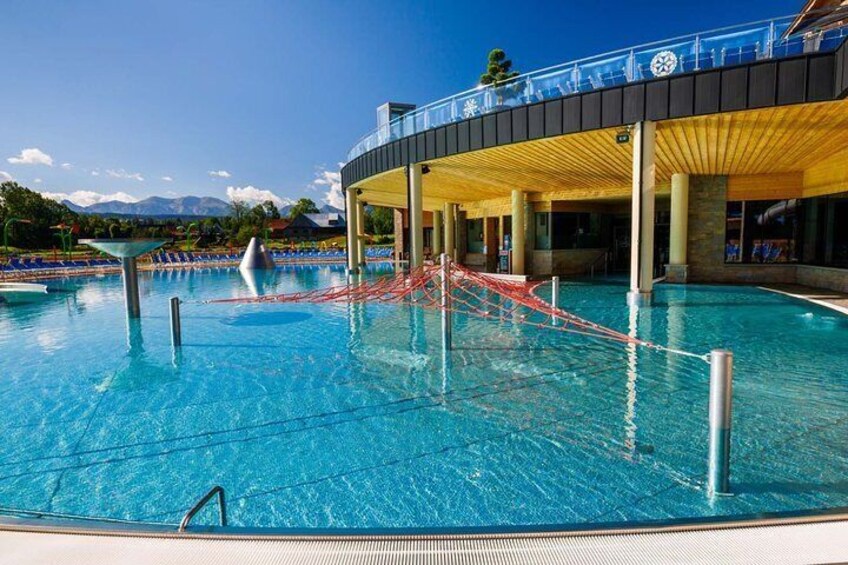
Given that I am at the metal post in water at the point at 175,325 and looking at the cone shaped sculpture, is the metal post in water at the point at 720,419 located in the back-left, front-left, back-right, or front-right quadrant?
back-right

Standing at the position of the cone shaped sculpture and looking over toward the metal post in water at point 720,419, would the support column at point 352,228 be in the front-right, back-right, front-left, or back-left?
front-left

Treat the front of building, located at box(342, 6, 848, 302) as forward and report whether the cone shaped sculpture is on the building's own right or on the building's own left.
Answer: on the building's own right

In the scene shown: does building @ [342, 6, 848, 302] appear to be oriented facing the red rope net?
yes

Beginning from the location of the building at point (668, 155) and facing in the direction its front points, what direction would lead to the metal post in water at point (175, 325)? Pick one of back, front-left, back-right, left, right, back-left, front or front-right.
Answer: front

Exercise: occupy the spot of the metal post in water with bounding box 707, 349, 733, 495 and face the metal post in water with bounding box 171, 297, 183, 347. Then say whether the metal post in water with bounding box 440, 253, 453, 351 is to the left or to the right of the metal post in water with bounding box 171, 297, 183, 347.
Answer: right

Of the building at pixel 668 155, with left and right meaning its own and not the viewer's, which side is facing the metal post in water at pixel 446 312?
front

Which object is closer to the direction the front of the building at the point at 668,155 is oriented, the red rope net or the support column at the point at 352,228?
the red rope net

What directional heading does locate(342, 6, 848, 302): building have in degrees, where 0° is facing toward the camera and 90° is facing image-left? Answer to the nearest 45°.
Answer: approximately 45°
